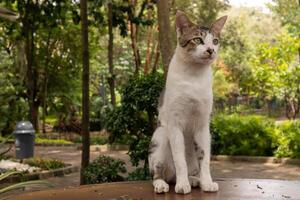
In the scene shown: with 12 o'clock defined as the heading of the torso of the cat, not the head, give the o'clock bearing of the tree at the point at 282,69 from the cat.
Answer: The tree is roughly at 8 o'clock from the cat.

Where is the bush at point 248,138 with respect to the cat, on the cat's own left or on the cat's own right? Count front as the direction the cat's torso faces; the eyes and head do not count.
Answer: on the cat's own left

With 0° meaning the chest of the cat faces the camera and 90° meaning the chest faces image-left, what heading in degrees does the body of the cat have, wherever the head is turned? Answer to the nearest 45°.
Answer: approximately 315°

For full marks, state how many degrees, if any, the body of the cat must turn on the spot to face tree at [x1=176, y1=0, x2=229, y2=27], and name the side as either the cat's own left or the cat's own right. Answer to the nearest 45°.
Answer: approximately 135° to the cat's own left

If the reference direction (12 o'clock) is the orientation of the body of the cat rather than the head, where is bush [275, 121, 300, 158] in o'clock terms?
The bush is roughly at 8 o'clock from the cat.

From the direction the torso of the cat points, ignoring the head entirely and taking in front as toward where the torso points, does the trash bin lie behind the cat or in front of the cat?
behind
